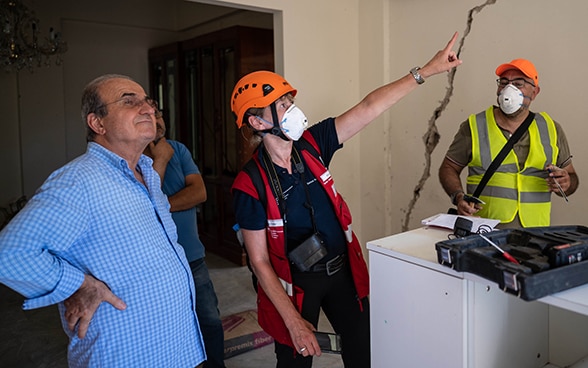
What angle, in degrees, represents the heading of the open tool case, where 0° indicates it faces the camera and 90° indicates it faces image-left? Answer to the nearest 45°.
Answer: approximately 45°

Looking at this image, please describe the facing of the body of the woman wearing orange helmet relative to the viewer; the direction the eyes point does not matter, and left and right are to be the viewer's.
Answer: facing the viewer and to the right of the viewer

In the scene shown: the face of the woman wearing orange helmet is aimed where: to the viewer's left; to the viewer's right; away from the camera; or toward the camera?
to the viewer's right

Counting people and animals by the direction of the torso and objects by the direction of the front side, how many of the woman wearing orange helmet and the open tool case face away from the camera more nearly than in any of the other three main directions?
0

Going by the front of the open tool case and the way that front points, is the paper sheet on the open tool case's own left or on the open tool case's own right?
on the open tool case's own right

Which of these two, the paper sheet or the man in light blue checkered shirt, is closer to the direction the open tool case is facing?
the man in light blue checkered shirt

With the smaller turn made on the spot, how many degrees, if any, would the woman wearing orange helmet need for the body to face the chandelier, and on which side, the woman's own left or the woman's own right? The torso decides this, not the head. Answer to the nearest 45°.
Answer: approximately 180°
